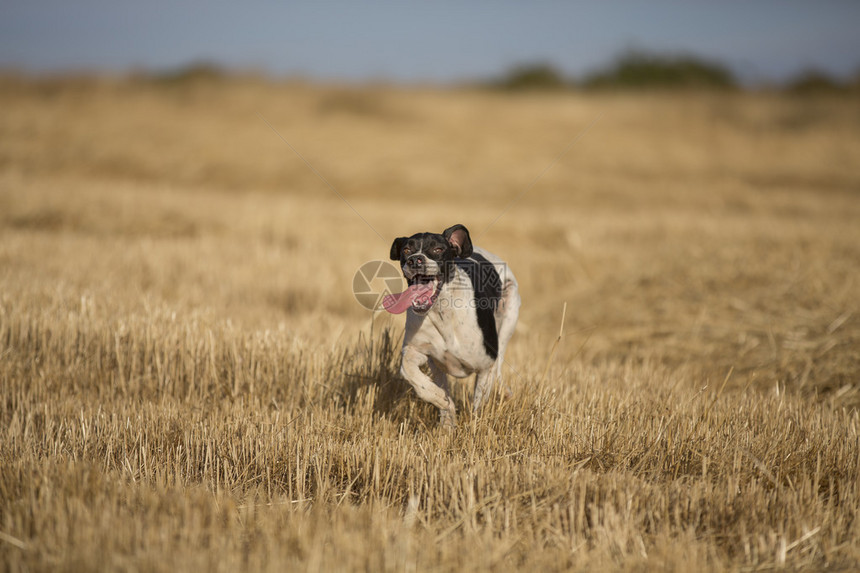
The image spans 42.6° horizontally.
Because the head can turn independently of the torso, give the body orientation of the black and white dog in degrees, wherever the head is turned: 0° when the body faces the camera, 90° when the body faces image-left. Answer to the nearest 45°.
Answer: approximately 45°

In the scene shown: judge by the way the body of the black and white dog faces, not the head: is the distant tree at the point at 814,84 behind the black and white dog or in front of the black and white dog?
behind
